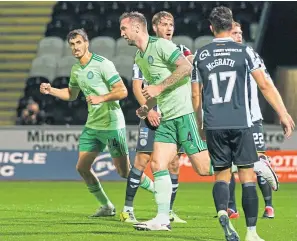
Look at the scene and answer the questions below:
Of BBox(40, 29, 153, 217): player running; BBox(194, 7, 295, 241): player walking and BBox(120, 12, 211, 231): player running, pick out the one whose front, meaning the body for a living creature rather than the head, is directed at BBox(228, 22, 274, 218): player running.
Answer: BBox(194, 7, 295, 241): player walking

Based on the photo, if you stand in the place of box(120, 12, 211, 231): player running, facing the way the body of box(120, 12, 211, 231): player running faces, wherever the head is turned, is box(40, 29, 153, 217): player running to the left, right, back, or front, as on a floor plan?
right

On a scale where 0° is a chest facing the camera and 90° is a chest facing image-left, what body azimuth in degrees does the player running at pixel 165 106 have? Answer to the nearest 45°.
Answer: approximately 45°

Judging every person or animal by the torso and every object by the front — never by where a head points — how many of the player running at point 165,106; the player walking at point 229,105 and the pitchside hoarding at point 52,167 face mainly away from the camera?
1

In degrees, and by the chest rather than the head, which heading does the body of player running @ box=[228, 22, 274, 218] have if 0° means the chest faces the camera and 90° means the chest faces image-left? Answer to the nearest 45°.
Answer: approximately 45°

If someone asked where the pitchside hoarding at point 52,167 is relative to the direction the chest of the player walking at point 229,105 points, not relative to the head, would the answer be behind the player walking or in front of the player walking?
in front

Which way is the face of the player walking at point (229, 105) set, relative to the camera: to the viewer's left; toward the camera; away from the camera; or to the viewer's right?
away from the camera

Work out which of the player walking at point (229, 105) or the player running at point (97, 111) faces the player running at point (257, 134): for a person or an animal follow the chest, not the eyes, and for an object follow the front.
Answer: the player walking at point (229, 105)

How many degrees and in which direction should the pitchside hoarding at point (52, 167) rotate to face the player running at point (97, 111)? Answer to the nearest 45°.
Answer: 0° — it already faces them

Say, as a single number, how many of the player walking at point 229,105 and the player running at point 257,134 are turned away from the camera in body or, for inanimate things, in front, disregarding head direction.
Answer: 1

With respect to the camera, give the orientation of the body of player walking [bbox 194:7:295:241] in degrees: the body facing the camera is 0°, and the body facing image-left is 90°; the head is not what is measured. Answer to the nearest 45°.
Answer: approximately 180°

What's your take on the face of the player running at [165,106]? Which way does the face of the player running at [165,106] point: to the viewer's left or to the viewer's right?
to the viewer's left

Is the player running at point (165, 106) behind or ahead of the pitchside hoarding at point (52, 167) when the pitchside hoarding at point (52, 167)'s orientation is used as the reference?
ahead
